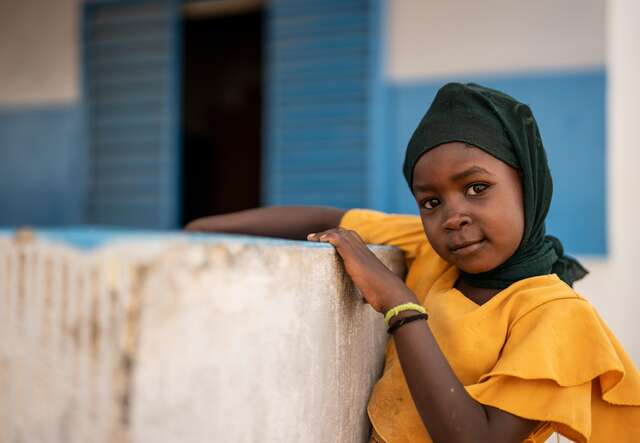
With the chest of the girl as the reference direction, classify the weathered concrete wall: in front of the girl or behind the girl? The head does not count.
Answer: in front

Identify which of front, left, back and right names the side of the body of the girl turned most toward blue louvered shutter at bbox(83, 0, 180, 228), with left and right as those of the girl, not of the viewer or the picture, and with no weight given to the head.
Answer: right

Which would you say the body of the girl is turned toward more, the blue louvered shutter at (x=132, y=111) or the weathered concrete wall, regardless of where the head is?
the weathered concrete wall

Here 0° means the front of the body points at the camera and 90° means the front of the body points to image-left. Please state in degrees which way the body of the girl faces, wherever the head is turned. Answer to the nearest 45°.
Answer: approximately 45°
